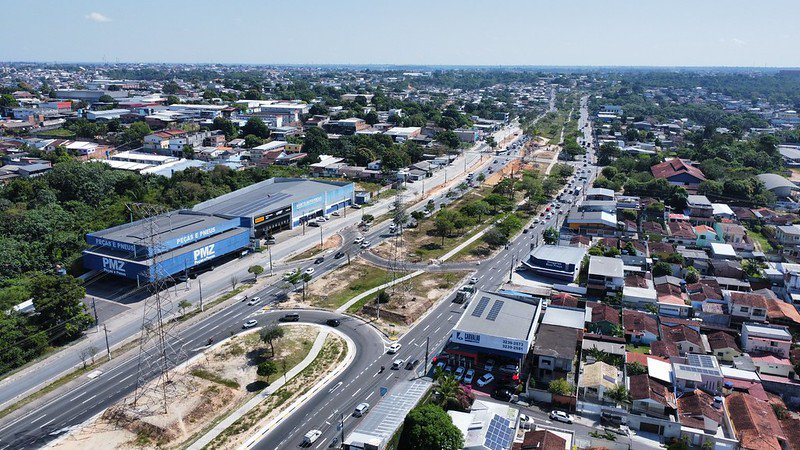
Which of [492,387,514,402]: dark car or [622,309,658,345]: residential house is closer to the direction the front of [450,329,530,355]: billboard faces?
the dark car

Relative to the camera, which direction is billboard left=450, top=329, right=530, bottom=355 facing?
toward the camera

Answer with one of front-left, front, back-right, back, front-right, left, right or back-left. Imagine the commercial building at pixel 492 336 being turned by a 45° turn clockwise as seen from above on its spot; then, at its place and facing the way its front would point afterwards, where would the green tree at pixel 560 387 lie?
left

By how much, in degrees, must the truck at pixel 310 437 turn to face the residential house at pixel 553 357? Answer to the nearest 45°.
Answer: approximately 45° to its right

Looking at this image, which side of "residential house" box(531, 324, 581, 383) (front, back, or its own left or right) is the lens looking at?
front

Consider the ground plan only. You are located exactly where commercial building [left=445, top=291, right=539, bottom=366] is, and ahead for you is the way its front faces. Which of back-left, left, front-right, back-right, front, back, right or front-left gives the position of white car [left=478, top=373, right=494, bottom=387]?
front

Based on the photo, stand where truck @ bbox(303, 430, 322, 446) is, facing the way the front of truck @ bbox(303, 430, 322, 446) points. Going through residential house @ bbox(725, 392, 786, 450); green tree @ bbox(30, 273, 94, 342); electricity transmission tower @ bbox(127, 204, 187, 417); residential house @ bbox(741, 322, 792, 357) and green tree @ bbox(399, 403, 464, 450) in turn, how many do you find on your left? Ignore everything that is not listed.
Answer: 2

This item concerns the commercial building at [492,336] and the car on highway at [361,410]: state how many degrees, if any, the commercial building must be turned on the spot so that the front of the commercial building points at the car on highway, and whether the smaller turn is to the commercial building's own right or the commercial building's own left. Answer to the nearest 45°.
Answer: approximately 45° to the commercial building's own right

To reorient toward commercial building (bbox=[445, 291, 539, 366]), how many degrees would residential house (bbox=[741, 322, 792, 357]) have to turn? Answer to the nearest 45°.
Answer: approximately 45° to its right

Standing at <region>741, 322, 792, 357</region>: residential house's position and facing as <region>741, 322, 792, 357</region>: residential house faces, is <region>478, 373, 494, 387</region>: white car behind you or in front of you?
in front

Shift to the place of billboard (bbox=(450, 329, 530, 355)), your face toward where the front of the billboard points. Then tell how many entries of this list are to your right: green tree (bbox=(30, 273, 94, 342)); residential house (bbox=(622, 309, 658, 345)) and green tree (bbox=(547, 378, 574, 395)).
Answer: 1

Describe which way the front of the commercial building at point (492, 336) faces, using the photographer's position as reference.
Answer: facing the viewer

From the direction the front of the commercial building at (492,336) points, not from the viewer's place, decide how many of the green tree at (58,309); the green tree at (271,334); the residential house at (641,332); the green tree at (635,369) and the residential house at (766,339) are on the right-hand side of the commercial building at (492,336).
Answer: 2

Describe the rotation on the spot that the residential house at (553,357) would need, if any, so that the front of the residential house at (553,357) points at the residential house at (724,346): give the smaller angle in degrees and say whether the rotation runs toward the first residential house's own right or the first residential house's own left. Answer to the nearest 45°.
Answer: approximately 135° to the first residential house's own left
